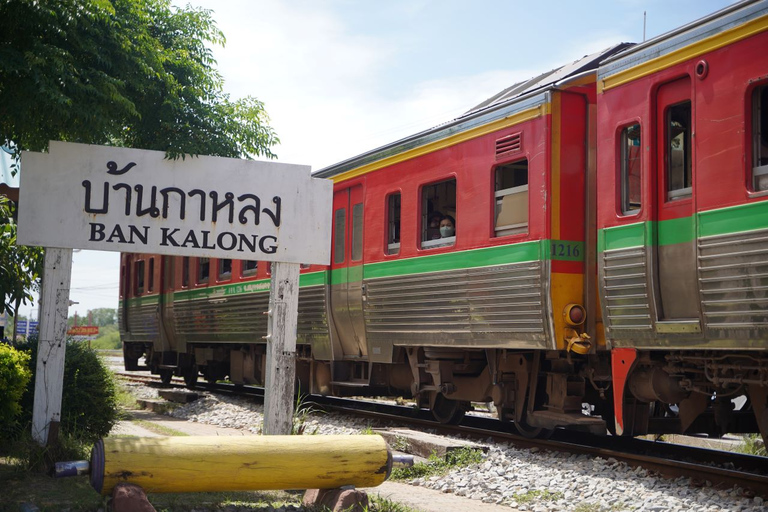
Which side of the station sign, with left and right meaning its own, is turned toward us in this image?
front

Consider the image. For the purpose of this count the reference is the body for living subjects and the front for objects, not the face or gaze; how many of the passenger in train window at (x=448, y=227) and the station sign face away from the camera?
0

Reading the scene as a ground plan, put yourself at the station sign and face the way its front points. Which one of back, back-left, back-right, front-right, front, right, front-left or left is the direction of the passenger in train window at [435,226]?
back-left

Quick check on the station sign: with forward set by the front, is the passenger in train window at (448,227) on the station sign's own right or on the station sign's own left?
on the station sign's own left

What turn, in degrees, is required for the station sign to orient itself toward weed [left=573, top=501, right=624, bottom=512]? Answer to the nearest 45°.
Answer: approximately 45° to its left
